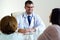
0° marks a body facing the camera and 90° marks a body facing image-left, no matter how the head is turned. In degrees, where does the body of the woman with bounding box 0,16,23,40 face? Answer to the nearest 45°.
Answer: approximately 180°
